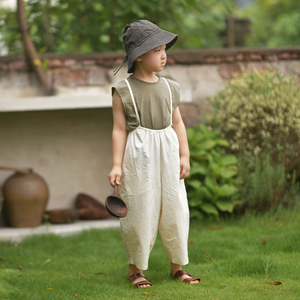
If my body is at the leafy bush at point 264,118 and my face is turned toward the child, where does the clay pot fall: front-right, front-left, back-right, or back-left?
front-right

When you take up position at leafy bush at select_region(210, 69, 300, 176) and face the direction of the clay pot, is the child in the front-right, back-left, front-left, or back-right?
front-left

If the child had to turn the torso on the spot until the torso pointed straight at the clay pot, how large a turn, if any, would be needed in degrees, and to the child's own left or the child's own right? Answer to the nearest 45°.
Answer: approximately 180°

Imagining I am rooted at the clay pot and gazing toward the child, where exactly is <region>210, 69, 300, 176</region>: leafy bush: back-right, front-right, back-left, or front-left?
front-left

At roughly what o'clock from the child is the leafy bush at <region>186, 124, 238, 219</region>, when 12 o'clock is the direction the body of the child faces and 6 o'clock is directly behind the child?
The leafy bush is roughly at 8 o'clock from the child.

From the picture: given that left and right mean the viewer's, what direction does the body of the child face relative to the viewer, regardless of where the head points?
facing the viewer and to the right of the viewer

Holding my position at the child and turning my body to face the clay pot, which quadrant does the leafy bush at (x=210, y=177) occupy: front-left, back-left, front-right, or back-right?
front-right

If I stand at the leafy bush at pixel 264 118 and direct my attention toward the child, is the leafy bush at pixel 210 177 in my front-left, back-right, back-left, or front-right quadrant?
front-right
